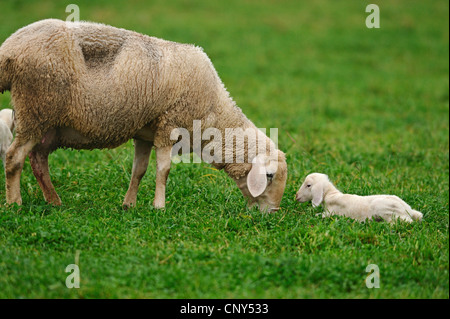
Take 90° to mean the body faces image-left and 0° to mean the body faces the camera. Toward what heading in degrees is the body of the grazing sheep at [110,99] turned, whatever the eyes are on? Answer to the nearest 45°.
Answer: approximately 270°

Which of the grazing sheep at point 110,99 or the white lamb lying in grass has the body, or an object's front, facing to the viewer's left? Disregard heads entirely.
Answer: the white lamb lying in grass

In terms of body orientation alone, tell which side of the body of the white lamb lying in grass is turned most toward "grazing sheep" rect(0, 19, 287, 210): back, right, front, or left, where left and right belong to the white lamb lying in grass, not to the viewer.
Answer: front

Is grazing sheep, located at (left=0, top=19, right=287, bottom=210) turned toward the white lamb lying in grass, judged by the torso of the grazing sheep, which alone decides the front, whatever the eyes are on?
yes

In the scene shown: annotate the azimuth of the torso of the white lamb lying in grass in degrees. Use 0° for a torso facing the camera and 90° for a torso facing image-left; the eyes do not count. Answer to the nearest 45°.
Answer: approximately 90°

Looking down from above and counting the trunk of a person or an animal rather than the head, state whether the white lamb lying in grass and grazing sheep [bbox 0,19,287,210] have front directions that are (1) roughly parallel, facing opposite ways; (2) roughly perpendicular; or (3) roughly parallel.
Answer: roughly parallel, facing opposite ways

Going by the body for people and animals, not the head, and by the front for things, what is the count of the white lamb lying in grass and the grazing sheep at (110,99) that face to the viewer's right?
1
